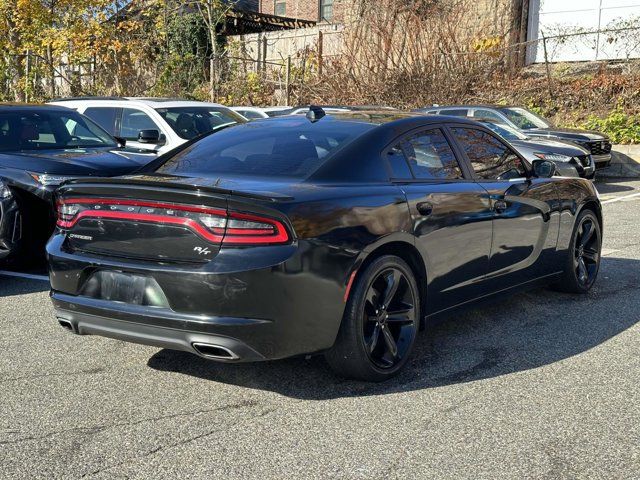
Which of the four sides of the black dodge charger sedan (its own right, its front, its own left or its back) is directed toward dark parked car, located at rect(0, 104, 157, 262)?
left

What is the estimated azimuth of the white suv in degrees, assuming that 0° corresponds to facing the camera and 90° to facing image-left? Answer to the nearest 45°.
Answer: approximately 315°

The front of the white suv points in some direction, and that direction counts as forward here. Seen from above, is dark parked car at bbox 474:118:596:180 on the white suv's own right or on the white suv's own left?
on the white suv's own left

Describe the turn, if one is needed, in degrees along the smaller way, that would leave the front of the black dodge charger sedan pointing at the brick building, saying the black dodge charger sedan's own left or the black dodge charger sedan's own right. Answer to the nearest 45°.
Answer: approximately 45° to the black dodge charger sedan's own left

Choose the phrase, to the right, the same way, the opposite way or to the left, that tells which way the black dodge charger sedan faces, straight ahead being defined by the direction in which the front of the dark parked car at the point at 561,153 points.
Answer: to the left

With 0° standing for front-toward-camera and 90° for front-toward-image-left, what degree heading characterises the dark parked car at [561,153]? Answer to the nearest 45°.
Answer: approximately 315°

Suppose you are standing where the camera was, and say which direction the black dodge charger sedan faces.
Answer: facing away from the viewer and to the right of the viewer

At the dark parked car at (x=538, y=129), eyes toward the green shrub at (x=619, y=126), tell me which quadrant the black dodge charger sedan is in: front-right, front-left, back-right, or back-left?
back-right

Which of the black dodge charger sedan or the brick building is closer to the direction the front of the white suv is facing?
the black dodge charger sedan
